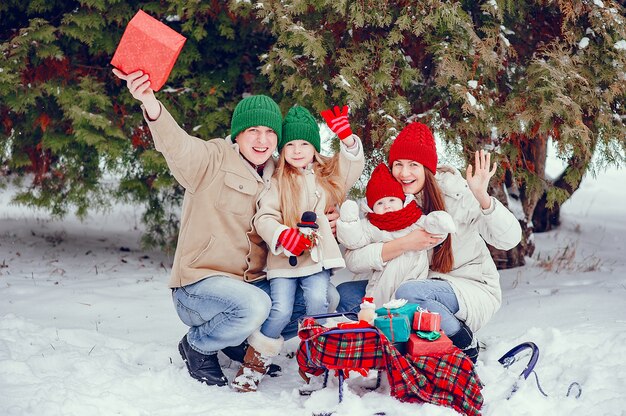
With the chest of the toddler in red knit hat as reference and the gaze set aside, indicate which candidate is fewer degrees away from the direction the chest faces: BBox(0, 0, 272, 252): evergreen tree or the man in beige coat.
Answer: the man in beige coat

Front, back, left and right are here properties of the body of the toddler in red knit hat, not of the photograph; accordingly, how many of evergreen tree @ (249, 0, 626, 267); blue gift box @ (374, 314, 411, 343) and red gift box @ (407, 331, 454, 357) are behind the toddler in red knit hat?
1

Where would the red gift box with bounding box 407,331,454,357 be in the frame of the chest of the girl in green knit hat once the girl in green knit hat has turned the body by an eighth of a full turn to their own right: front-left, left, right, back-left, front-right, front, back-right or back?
left

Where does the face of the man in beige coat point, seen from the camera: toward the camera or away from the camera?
toward the camera

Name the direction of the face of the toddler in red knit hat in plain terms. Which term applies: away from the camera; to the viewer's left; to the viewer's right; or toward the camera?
toward the camera

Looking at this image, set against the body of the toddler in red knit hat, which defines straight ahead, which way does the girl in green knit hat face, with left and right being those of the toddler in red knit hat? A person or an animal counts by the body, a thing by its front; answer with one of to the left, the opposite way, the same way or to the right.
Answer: the same way

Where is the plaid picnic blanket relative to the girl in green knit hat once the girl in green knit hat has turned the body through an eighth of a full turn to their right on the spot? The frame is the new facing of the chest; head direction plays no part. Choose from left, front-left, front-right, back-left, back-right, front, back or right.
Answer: left

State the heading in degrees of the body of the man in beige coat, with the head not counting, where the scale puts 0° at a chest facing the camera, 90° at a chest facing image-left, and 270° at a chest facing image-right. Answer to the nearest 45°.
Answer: approximately 315°

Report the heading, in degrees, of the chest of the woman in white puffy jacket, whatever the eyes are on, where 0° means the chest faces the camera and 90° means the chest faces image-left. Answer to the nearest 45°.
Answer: approximately 45°

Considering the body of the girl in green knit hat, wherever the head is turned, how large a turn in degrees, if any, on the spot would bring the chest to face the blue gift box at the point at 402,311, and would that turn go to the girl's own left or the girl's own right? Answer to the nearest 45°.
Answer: approximately 45° to the girl's own left

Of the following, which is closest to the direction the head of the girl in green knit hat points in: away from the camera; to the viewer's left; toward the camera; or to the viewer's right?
toward the camera

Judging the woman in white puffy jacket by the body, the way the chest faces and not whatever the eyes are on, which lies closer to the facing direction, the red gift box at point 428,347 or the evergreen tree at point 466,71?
the red gift box

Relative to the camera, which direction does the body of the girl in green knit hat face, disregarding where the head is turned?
toward the camera

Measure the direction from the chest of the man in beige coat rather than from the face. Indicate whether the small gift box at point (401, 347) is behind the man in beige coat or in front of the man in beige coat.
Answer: in front

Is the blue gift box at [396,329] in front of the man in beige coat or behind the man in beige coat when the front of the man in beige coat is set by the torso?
in front

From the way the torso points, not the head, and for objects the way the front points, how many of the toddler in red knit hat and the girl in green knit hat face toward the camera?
2

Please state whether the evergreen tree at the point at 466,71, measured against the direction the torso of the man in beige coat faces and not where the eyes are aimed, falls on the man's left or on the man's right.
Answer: on the man's left

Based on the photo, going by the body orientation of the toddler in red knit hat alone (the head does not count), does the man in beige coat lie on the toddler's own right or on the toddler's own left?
on the toddler's own right
